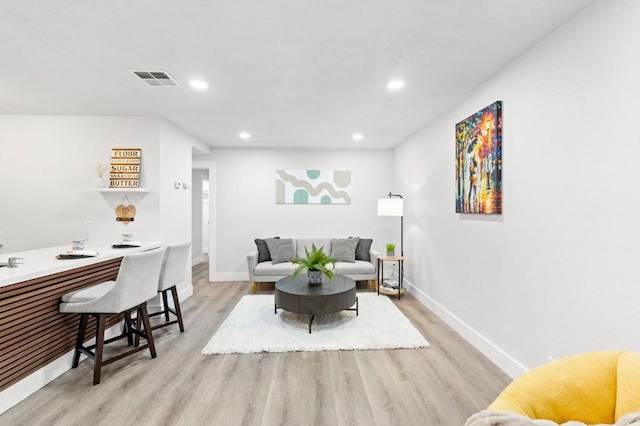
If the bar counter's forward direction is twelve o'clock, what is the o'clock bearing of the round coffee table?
The round coffee table is roughly at 11 o'clock from the bar counter.

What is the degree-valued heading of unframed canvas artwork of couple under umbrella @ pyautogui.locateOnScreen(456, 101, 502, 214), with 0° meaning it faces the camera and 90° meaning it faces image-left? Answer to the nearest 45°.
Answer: approximately 45°

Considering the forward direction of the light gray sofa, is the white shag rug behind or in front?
in front

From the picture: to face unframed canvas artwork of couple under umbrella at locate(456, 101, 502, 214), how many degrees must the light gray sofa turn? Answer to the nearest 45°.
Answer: approximately 45° to its left

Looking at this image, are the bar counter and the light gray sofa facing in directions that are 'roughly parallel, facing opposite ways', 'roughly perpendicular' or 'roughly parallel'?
roughly perpendicular

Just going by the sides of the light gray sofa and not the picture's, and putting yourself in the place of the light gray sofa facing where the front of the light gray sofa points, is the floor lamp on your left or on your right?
on your left

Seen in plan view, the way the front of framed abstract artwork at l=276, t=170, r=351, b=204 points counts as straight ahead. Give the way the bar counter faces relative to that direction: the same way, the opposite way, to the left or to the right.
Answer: to the left

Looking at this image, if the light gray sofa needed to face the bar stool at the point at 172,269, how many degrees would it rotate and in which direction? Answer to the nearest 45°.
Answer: approximately 45° to its right

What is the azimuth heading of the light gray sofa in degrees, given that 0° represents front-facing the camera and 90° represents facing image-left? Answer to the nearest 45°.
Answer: approximately 0°

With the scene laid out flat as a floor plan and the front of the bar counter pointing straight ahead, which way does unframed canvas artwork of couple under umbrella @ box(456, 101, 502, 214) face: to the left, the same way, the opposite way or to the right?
the opposite way

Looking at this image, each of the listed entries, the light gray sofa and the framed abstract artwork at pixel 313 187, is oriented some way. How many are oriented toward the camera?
2

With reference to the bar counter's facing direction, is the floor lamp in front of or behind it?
in front
